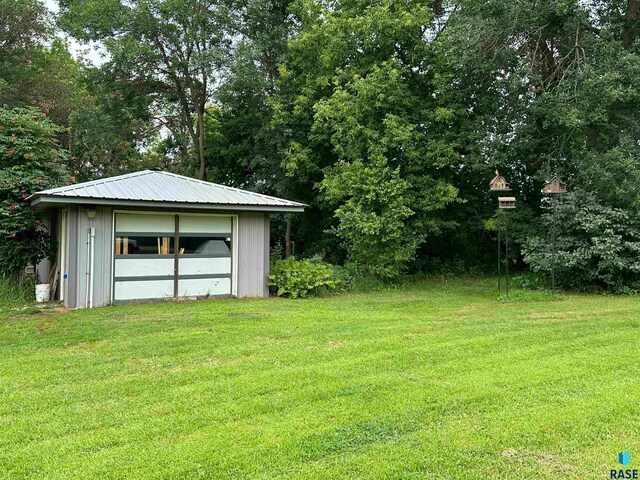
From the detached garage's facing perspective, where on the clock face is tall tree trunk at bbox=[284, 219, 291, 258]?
The tall tree trunk is roughly at 7 o'clock from the detached garage.

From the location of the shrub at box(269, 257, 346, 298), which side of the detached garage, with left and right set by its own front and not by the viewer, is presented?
left

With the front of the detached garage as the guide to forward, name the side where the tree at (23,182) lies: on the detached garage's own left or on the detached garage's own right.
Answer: on the detached garage's own right

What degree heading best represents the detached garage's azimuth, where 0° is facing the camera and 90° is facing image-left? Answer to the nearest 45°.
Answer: approximately 0°

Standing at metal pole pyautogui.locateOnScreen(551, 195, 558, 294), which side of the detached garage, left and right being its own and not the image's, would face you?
left

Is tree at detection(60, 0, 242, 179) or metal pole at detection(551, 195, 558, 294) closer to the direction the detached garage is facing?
the metal pole

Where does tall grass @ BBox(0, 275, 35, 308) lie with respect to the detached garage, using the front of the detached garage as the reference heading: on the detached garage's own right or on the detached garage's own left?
on the detached garage's own right

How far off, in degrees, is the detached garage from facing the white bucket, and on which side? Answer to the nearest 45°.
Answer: approximately 90° to its right

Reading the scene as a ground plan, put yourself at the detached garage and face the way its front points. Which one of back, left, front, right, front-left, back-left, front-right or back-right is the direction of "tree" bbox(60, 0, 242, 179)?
back

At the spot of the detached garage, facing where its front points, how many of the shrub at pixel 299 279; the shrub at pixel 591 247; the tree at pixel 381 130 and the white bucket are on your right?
1

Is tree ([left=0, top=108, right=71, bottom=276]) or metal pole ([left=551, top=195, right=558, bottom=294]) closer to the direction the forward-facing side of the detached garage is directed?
the metal pole
